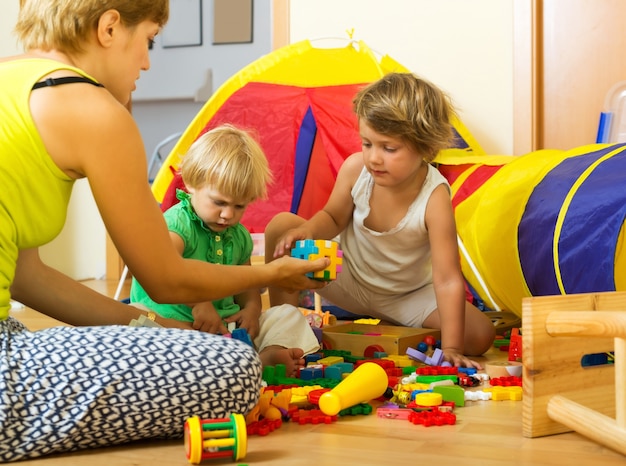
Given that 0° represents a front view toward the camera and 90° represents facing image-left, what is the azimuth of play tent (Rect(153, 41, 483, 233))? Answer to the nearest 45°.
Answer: approximately 0°

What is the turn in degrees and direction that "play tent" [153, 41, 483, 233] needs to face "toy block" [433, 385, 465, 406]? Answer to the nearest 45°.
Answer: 0° — it already faces it

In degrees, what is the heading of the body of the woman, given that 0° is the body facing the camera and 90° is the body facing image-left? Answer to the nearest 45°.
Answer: approximately 270°

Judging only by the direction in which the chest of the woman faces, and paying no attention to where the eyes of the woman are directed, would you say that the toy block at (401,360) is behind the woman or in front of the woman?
in front

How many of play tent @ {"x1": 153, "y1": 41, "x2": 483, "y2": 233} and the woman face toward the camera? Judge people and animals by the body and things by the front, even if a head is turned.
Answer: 1

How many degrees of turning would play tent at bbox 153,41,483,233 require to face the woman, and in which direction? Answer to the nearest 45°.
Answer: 0° — it already faces them

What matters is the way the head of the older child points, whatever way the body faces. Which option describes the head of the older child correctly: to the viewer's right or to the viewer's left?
to the viewer's left

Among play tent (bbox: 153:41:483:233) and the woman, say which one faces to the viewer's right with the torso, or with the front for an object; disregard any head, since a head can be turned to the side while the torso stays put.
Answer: the woman

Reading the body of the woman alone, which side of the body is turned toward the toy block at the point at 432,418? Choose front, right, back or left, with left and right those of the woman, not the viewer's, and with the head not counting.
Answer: front

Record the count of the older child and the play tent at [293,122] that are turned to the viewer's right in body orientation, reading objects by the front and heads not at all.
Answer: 0

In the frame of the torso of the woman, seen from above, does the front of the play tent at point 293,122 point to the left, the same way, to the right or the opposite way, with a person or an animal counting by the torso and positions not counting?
to the right

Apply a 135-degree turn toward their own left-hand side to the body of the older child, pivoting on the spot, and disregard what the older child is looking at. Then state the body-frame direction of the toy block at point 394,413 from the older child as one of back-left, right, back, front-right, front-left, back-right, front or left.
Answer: right
